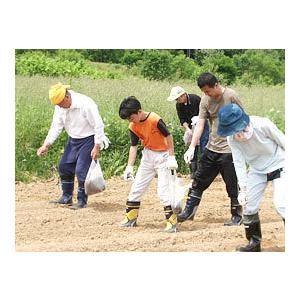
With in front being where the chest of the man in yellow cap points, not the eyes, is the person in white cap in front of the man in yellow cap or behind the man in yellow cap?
behind

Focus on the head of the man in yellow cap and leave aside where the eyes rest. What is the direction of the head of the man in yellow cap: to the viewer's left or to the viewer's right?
to the viewer's left

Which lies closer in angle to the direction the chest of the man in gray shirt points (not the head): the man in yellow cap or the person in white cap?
the man in yellow cap

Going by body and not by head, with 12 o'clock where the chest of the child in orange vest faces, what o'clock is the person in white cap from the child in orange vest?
The person in white cap is roughly at 5 o'clock from the child in orange vest.

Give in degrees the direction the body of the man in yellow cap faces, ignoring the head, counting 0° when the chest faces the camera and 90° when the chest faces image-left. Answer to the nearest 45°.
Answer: approximately 45°

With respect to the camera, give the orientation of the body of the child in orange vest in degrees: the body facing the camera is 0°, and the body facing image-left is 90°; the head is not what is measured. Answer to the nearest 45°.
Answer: approximately 45°
